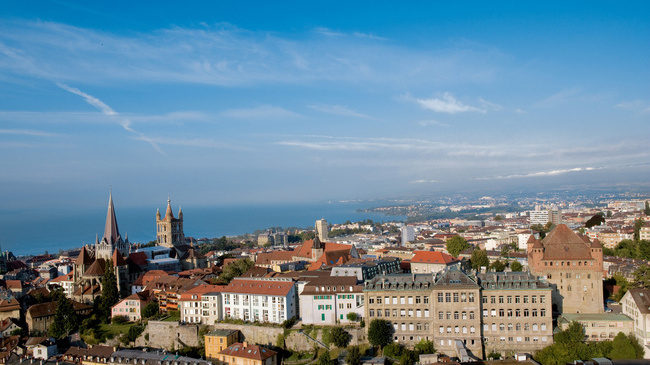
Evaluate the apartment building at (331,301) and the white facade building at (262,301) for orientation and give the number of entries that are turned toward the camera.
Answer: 2

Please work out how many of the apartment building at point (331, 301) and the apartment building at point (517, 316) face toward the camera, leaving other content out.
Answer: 2

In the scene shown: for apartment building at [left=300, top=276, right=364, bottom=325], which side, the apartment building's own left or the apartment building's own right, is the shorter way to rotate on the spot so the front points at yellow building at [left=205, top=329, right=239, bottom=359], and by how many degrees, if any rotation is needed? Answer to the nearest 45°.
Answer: approximately 90° to the apartment building's own right

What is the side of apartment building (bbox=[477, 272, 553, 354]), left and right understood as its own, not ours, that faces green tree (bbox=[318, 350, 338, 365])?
right

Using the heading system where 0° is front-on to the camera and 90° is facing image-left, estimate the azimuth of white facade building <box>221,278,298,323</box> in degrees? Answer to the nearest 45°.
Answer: approximately 0°

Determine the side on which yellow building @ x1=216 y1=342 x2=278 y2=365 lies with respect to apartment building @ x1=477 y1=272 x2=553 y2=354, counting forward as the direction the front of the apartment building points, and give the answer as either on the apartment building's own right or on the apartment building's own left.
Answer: on the apartment building's own right

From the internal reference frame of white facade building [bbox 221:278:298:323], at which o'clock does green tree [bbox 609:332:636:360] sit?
The green tree is roughly at 10 o'clock from the white facade building.

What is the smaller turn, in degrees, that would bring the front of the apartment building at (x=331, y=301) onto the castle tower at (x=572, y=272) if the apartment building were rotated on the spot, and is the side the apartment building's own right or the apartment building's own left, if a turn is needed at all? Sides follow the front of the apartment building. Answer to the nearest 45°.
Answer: approximately 90° to the apartment building's own left

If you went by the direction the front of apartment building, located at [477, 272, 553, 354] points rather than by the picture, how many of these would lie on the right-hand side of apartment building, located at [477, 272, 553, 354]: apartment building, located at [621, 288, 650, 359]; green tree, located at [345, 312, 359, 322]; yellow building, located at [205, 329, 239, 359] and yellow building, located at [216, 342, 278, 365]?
3

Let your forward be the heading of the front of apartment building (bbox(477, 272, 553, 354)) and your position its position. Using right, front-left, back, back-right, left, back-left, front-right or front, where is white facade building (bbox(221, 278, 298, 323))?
right

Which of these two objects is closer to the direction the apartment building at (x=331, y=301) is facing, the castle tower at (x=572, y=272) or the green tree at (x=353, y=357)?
the green tree
